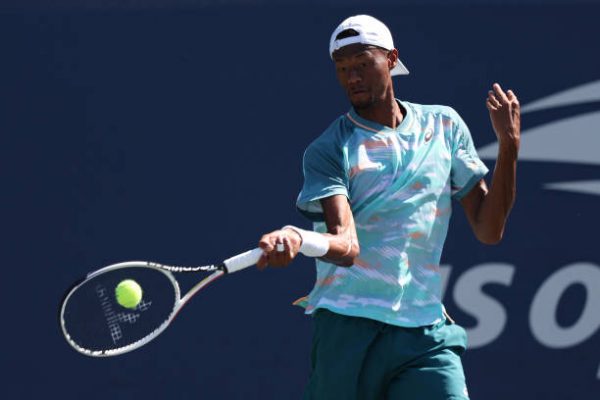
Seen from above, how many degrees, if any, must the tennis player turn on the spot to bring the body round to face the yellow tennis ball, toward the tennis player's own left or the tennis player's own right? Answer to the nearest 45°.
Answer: approximately 90° to the tennis player's own right

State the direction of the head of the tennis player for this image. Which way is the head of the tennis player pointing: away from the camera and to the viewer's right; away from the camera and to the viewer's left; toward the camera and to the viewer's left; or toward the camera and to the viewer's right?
toward the camera and to the viewer's left

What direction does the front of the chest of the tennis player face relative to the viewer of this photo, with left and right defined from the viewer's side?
facing the viewer
